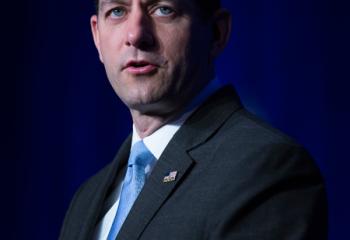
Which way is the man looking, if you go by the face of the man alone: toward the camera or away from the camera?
toward the camera

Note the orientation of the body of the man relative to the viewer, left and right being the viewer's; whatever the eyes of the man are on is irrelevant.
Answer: facing the viewer and to the left of the viewer
